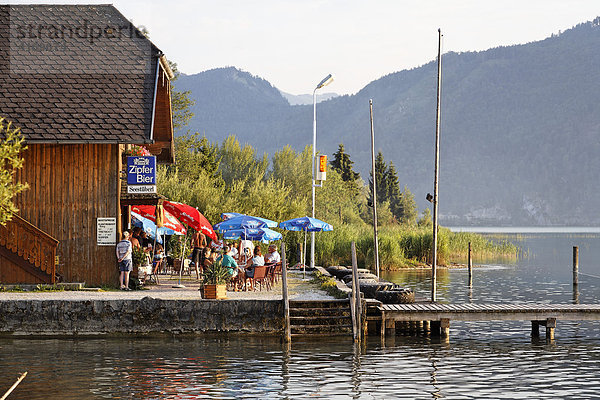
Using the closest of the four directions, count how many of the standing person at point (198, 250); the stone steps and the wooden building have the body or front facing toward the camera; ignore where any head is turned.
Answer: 1

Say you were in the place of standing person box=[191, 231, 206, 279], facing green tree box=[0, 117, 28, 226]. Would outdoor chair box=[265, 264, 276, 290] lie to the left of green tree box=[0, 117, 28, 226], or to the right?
left

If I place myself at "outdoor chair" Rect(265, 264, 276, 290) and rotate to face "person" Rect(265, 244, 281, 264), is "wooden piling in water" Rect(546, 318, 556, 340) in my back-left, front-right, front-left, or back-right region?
back-right

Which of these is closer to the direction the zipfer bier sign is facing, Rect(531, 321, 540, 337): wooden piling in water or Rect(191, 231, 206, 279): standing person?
the wooden piling in water

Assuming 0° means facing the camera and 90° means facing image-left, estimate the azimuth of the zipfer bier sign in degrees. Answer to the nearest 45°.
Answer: approximately 0°

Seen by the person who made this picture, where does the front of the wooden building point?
facing to the right of the viewer

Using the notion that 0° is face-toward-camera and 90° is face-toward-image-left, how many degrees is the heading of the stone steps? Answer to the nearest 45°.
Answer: approximately 0°
